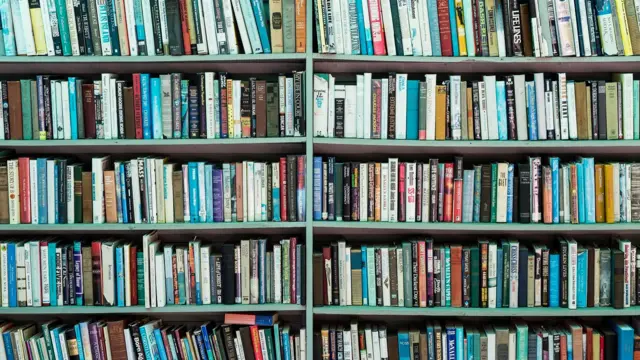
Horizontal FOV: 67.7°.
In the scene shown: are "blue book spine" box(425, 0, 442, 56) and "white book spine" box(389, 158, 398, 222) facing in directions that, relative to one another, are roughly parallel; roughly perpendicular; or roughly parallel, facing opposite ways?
roughly parallel

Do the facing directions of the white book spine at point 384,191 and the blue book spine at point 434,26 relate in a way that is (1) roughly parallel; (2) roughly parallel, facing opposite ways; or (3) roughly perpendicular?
roughly parallel

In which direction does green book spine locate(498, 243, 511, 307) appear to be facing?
toward the camera

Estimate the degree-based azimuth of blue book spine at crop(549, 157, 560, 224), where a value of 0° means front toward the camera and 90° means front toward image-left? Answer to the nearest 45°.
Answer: approximately 0°

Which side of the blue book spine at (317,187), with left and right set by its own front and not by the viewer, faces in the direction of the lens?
front

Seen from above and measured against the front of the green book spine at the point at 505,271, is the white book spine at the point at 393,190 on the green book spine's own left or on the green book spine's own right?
on the green book spine's own right

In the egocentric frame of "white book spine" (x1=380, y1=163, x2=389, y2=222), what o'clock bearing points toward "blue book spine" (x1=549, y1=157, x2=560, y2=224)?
The blue book spine is roughly at 9 o'clock from the white book spine.

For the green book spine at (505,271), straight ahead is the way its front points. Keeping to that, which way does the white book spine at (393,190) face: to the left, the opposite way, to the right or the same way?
the same way

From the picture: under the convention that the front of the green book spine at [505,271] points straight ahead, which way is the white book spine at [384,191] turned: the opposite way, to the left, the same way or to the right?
the same way
